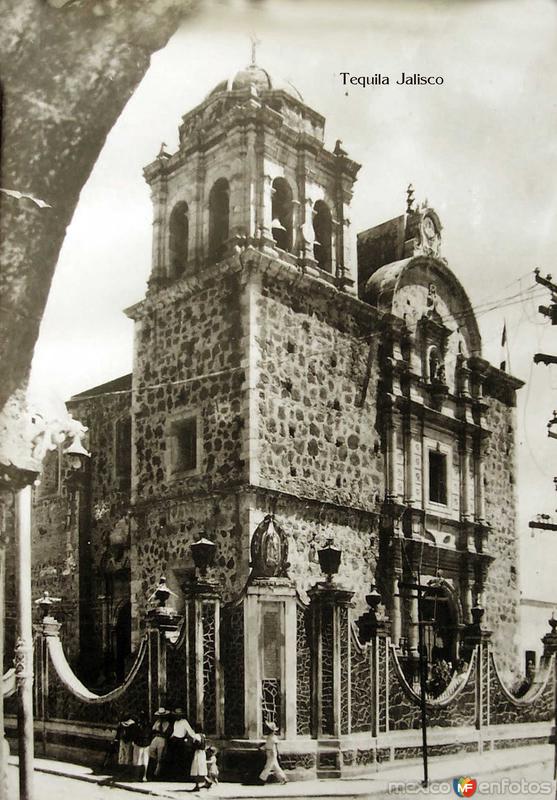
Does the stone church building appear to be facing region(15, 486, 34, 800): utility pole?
no

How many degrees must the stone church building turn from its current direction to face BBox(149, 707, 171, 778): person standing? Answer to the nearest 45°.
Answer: approximately 45° to its right

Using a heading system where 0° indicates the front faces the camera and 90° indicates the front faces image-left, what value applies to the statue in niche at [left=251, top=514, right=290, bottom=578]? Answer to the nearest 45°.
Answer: approximately 0°

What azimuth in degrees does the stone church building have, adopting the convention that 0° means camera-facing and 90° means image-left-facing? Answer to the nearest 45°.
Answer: approximately 315°
